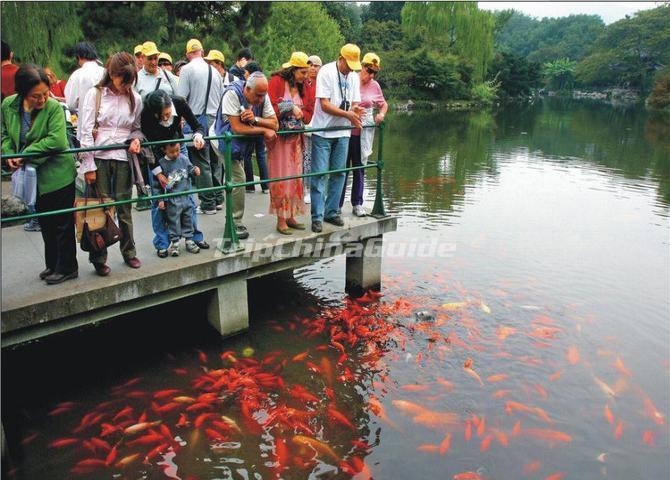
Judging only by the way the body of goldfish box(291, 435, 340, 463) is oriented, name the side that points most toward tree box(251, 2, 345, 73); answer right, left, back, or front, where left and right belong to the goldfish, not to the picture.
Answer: right

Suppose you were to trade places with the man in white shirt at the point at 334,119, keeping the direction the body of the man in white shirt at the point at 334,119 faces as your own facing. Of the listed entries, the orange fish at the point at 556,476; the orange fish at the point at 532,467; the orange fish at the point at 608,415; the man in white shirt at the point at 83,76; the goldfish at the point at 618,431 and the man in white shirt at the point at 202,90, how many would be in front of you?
4

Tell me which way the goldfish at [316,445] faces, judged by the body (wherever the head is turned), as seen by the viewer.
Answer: to the viewer's left

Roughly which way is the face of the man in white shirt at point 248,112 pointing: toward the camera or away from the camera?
toward the camera

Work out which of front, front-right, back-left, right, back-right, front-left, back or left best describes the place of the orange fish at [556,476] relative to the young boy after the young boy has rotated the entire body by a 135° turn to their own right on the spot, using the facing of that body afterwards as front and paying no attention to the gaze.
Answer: back

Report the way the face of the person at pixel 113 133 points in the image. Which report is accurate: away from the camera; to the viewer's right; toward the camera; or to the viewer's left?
toward the camera

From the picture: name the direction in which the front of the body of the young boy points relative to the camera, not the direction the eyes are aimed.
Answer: toward the camera

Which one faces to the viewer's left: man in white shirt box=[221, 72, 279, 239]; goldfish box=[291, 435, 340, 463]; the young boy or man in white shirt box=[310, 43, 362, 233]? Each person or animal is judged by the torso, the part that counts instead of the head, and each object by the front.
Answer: the goldfish

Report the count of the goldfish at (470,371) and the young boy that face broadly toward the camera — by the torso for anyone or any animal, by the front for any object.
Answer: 1

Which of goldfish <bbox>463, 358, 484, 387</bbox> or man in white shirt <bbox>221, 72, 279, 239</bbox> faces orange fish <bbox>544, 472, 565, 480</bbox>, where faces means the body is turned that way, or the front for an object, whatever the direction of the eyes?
the man in white shirt

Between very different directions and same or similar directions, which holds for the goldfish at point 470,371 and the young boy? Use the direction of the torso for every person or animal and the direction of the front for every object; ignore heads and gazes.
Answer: very different directions

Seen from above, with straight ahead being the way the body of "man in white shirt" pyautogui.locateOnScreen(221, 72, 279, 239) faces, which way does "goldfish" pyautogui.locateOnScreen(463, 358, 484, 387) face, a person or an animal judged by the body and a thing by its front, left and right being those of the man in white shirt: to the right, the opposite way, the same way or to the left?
the opposite way

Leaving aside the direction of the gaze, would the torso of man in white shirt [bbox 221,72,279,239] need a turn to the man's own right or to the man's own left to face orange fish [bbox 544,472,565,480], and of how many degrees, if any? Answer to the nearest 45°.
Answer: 0° — they already face it

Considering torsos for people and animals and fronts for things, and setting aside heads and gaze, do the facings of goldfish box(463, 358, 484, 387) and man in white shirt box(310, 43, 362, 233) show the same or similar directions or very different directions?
very different directions

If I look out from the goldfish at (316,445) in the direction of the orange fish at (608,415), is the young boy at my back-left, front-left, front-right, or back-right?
back-left

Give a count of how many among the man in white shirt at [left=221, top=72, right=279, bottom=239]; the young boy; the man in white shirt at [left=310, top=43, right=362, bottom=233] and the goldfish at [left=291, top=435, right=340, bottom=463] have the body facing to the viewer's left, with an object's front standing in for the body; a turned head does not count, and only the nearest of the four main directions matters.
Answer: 1

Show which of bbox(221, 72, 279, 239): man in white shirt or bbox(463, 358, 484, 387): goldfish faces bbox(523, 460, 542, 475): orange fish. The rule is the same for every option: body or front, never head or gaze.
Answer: the man in white shirt
